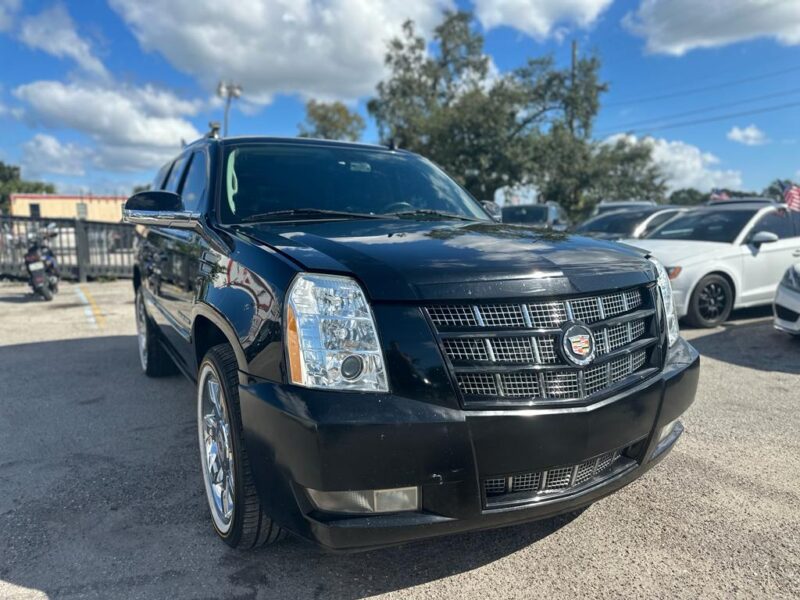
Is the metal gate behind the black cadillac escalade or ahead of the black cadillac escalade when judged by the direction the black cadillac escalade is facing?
behind

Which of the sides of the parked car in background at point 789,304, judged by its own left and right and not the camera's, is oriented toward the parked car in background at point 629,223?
right

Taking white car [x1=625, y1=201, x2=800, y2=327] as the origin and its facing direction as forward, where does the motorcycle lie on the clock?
The motorcycle is roughly at 1 o'clock from the white car.

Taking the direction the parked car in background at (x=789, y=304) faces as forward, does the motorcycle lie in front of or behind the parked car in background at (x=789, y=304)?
in front

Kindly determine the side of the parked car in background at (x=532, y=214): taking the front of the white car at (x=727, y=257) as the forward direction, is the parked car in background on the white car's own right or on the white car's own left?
on the white car's own right

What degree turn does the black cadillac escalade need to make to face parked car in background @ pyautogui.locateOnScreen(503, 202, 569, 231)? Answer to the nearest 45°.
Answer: approximately 135° to its left

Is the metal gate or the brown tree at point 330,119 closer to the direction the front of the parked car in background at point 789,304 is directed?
the metal gate

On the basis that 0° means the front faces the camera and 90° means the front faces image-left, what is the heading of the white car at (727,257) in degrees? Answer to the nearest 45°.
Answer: approximately 45°

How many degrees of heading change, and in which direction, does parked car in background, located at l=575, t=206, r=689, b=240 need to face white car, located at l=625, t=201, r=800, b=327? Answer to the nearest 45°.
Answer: approximately 90° to its left

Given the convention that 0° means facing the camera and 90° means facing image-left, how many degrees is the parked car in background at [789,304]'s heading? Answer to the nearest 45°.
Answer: approximately 45°

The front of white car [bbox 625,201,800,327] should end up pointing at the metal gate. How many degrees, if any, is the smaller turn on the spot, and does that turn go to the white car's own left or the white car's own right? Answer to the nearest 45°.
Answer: approximately 45° to the white car's own right

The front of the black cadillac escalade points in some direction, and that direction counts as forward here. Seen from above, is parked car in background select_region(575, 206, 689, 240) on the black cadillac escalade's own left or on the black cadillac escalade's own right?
on the black cadillac escalade's own left

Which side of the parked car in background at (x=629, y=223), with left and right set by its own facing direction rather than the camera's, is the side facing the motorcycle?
front
